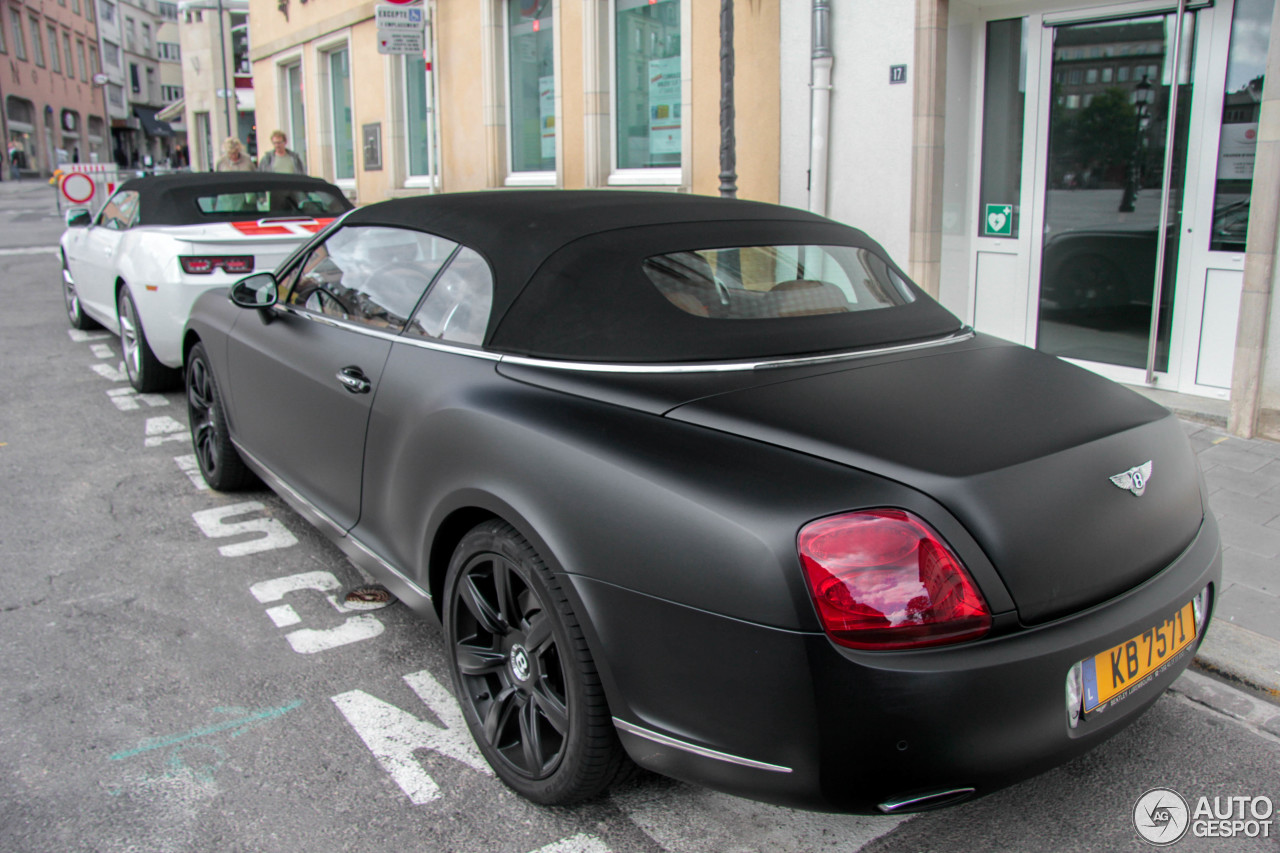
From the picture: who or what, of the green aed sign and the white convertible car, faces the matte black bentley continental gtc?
the green aed sign

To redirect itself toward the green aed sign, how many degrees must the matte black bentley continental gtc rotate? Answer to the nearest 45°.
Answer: approximately 45° to its right

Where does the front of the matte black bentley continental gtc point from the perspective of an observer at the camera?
facing away from the viewer and to the left of the viewer

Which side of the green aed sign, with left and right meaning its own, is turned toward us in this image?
front

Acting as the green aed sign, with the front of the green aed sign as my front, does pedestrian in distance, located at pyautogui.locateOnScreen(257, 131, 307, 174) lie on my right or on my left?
on my right

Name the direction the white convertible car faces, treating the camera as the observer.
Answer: facing away from the viewer and to the left of the viewer

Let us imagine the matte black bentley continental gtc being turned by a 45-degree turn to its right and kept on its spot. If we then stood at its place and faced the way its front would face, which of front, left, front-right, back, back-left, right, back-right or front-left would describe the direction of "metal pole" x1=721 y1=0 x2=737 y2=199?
front

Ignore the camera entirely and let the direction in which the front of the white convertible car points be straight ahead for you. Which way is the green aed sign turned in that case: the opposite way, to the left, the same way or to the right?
to the left

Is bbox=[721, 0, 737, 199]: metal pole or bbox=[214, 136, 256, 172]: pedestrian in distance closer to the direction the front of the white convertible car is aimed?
the pedestrian in distance

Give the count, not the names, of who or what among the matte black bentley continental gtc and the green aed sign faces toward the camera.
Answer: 1

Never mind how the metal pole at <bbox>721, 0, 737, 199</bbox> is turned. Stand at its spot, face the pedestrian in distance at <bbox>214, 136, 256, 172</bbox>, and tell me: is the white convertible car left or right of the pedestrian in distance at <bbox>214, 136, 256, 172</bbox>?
left

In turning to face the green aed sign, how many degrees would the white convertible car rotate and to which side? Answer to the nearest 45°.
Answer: approximately 135° to its right

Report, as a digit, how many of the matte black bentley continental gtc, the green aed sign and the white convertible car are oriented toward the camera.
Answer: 1

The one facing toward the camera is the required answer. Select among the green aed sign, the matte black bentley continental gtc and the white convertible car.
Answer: the green aed sign

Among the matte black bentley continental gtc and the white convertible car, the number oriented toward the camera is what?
0

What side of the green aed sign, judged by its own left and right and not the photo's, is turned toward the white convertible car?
right
